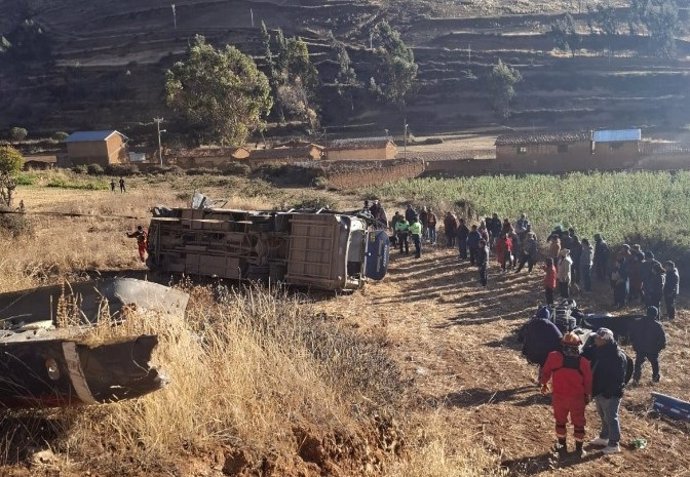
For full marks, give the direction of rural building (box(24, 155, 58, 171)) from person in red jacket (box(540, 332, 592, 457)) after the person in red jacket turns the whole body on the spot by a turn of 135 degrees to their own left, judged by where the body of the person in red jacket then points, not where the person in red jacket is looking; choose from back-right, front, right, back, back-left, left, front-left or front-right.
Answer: right

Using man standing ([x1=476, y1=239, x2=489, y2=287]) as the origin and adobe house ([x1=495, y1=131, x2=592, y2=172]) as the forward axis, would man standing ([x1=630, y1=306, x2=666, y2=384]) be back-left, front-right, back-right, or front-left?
back-right

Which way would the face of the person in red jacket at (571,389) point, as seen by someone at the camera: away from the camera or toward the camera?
away from the camera

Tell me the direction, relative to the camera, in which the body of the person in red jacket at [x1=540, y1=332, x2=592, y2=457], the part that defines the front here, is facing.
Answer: away from the camera

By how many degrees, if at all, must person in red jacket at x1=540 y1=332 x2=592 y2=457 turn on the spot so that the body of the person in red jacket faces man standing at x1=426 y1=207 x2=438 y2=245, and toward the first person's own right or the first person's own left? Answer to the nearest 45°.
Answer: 0° — they already face them

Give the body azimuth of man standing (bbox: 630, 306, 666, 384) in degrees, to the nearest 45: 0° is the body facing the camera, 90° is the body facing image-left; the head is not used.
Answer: approximately 180°

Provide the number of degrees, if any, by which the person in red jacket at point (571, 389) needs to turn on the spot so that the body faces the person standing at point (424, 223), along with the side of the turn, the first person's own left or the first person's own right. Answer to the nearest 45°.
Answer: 0° — they already face them

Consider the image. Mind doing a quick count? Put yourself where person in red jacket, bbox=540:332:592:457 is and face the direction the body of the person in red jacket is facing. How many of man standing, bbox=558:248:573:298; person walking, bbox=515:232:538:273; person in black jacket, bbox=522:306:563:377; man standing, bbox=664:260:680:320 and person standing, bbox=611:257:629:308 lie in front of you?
5

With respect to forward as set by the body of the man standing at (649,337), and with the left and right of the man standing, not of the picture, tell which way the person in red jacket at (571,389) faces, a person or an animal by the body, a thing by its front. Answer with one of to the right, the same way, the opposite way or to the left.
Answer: the same way

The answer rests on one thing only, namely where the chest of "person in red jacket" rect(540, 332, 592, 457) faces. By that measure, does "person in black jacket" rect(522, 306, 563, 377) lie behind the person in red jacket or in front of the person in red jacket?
in front
